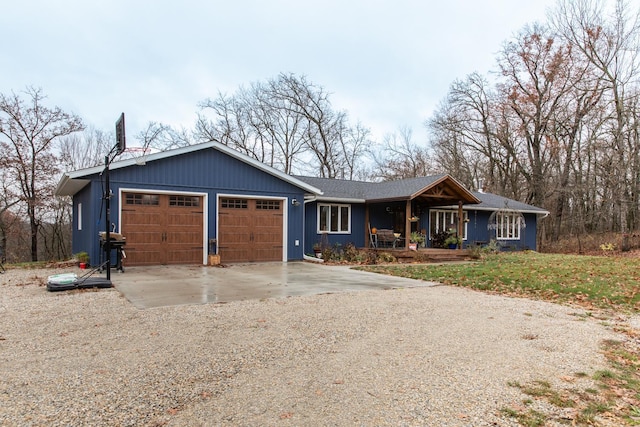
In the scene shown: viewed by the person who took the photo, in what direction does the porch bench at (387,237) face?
facing the viewer and to the right of the viewer

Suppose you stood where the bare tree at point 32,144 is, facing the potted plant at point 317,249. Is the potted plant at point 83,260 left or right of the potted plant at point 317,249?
right

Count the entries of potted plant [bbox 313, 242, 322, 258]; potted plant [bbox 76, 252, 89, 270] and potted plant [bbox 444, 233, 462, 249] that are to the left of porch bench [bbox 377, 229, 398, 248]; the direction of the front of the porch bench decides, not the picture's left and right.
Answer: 1

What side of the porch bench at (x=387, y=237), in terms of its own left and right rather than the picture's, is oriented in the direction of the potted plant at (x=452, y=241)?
left

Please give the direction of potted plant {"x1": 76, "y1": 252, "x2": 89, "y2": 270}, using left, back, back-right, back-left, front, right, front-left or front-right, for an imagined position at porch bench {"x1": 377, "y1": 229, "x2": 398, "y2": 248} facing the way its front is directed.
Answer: right

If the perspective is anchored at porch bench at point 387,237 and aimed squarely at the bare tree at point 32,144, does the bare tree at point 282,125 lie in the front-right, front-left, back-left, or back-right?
front-right

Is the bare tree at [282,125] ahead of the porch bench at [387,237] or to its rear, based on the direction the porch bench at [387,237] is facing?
to the rear

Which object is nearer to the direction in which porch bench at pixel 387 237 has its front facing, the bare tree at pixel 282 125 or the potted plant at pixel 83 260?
the potted plant

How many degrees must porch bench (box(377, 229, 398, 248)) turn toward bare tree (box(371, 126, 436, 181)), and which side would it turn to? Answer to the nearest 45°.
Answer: approximately 135° to its left
